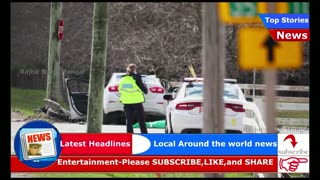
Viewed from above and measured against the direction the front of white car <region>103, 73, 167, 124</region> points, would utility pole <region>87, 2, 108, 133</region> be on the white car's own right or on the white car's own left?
on the white car's own left

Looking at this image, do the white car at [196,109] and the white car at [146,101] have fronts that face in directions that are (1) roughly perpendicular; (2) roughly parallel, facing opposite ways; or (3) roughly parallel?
roughly parallel

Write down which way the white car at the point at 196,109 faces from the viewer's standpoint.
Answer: facing away from the viewer

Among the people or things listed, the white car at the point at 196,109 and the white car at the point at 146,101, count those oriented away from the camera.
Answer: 2

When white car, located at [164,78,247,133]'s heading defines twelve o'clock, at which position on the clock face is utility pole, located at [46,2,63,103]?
The utility pole is roughly at 11 o'clock from the white car.

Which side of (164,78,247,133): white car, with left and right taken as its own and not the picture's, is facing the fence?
right

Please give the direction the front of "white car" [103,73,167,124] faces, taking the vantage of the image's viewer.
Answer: facing away from the viewer

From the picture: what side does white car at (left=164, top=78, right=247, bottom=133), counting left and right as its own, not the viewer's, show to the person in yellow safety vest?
left

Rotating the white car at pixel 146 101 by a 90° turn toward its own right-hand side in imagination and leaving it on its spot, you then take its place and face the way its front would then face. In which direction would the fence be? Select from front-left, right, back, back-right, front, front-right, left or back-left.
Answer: front

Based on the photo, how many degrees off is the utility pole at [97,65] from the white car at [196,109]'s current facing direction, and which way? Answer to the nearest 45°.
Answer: approximately 90° to its left
